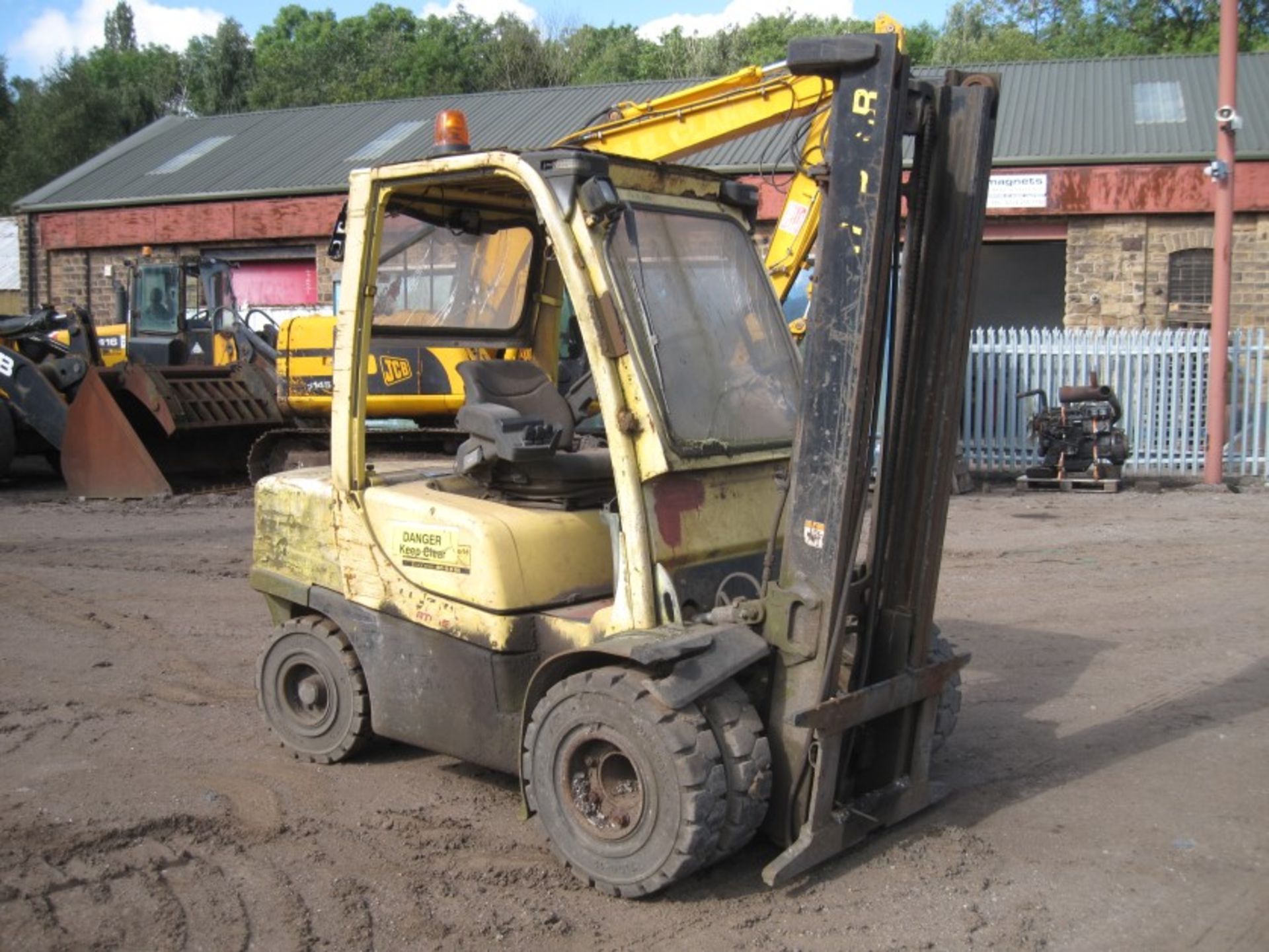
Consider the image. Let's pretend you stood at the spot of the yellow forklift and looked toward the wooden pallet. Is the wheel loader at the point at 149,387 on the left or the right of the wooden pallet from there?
left

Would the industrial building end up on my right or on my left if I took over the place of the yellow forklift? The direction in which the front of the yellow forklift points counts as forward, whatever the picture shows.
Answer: on my left

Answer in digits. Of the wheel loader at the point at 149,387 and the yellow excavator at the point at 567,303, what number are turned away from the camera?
0

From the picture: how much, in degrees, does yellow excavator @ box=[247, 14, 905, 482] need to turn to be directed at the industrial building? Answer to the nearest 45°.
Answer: approximately 45° to its left

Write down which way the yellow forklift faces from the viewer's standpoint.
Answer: facing the viewer and to the right of the viewer
